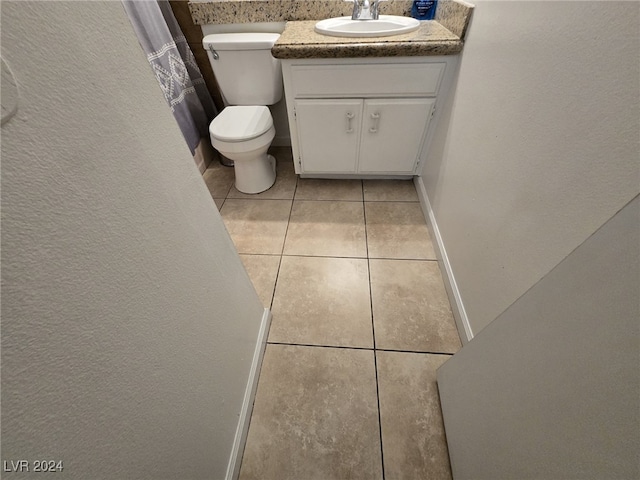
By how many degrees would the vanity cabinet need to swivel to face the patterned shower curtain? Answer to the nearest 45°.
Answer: approximately 90° to its right

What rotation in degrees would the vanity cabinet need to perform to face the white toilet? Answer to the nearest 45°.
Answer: approximately 90° to its right

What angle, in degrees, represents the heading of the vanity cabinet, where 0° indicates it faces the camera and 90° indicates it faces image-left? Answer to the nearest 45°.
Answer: approximately 0°
